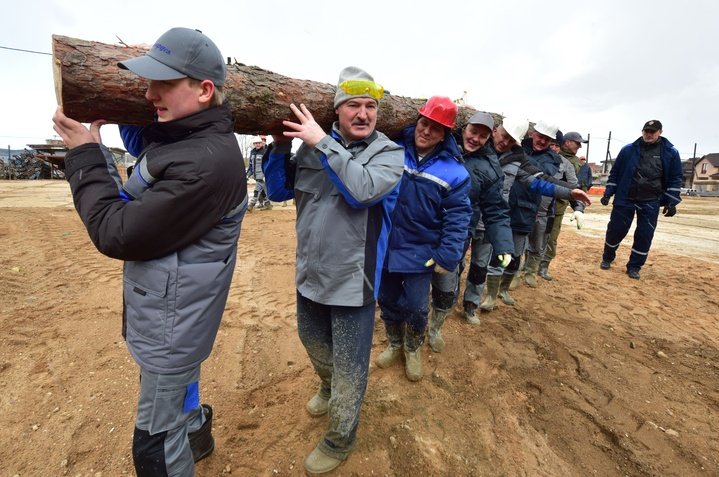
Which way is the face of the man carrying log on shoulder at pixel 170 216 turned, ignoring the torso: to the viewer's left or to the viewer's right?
to the viewer's left

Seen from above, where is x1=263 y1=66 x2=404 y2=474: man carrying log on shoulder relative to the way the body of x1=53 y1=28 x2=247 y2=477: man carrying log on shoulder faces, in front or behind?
behind

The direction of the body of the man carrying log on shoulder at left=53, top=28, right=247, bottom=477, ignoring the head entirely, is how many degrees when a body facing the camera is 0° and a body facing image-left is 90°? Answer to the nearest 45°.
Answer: approximately 90°

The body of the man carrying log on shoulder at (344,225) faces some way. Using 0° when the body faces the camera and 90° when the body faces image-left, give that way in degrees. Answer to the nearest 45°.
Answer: approximately 45°
